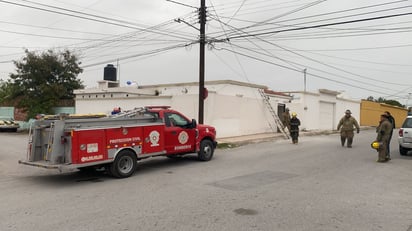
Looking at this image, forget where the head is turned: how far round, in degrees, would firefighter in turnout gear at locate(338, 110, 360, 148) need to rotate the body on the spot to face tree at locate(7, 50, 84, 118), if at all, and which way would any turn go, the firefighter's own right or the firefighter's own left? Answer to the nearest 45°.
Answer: approximately 90° to the firefighter's own right

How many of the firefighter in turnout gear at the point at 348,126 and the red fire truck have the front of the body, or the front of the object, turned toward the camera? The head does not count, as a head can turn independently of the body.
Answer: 1

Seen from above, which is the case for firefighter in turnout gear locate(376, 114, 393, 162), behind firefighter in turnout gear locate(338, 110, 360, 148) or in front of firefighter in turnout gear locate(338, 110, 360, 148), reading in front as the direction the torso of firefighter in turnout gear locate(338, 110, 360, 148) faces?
in front

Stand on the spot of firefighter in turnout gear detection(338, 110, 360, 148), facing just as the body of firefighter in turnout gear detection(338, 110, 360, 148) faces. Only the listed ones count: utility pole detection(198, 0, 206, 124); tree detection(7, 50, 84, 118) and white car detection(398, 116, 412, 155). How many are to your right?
2

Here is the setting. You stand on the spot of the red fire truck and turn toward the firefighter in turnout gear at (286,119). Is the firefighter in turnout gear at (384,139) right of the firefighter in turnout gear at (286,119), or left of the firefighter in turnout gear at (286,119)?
right

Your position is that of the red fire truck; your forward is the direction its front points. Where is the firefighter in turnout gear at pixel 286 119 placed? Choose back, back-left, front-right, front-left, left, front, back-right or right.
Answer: front

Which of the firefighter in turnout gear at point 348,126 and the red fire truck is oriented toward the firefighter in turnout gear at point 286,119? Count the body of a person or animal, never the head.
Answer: the red fire truck

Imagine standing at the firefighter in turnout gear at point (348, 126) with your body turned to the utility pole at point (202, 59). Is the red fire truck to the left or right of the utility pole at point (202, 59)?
left

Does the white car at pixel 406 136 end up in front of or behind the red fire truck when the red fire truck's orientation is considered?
in front

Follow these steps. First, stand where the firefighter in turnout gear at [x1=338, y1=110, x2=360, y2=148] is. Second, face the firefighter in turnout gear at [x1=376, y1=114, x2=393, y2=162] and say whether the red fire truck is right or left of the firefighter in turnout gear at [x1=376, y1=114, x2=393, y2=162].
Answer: right

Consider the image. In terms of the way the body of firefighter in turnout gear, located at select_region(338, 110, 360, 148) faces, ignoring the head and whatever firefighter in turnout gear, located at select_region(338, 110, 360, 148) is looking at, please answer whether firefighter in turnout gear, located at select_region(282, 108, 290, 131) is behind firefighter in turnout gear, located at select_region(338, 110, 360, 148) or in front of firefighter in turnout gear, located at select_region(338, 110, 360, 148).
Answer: behind

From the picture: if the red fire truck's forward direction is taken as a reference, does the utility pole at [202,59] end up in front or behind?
in front

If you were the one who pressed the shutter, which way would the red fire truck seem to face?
facing away from the viewer and to the right of the viewer

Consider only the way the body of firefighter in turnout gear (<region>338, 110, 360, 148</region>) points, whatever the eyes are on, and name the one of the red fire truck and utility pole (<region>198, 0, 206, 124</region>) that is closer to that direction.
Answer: the red fire truck

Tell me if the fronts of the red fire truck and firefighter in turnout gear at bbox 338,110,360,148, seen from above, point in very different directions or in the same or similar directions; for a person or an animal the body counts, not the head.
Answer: very different directions

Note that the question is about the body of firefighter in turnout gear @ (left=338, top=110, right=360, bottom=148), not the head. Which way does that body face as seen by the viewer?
toward the camera

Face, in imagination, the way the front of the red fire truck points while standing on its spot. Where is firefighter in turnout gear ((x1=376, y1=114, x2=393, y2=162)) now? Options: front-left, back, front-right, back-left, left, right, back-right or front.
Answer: front-right
